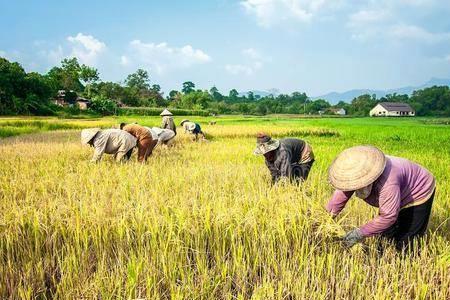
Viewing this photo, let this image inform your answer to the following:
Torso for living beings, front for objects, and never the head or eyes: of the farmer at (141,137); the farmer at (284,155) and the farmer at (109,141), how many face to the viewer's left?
3

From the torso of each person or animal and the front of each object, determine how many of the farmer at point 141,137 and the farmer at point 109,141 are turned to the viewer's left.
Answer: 2

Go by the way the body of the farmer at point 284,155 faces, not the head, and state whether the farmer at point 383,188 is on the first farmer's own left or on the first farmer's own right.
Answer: on the first farmer's own left

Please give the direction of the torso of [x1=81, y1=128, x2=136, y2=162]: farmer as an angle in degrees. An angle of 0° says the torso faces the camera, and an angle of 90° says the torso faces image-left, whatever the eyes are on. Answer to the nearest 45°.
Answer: approximately 90°

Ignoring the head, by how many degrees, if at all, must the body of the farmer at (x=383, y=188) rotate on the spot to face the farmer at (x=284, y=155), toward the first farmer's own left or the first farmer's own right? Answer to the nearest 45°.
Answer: approximately 90° to the first farmer's own right

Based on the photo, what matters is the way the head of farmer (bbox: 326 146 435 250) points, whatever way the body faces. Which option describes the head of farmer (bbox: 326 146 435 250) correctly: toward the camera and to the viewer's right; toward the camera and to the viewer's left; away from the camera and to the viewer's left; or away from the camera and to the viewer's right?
toward the camera and to the viewer's left

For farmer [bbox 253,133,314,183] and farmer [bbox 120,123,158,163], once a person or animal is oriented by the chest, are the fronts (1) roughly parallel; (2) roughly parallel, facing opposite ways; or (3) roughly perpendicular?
roughly parallel

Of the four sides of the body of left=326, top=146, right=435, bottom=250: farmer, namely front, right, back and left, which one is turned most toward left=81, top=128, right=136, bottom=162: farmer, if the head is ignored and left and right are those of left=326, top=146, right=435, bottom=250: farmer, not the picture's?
right

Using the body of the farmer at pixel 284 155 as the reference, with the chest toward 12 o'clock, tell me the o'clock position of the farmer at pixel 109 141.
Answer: the farmer at pixel 109 141 is roughly at 1 o'clock from the farmer at pixel 284 155.

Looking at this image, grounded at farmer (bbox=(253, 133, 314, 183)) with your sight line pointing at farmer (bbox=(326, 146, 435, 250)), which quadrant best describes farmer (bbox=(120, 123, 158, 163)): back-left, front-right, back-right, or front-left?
back-right

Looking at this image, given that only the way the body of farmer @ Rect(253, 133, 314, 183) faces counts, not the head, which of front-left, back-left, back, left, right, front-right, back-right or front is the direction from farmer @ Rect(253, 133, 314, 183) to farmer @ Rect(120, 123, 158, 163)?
front-right

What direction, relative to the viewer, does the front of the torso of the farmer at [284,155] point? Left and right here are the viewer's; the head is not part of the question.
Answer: facing to the left of the viewer

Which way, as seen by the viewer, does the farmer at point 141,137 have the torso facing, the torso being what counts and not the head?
to the viewer's left

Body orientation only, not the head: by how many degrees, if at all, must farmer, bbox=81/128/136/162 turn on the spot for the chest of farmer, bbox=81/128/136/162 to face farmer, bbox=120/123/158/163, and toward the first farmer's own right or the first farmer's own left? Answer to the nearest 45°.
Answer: approximately 135° to the first farmer's own right
